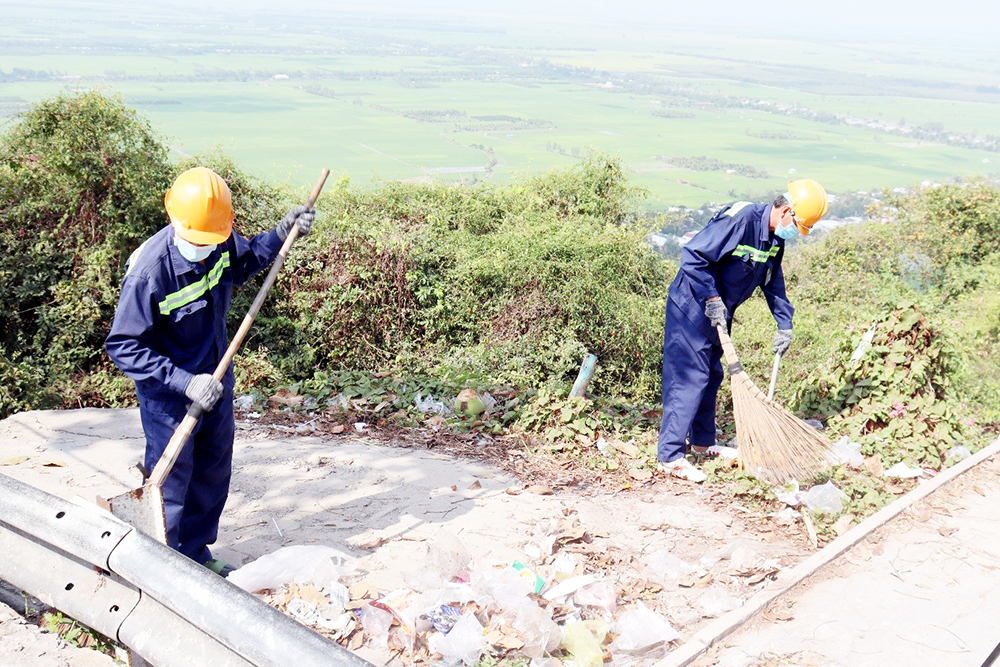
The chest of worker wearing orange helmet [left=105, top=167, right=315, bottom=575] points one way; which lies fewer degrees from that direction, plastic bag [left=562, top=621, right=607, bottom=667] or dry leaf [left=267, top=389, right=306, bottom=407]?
the plastic bag

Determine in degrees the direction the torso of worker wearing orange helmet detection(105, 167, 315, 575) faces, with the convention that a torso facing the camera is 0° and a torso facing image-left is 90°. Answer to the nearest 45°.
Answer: approximately 315°

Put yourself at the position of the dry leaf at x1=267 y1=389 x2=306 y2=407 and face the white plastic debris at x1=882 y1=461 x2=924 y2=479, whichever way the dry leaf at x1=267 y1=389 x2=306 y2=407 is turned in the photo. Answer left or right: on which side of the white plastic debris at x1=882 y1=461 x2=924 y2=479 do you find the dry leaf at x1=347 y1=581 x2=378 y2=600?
right

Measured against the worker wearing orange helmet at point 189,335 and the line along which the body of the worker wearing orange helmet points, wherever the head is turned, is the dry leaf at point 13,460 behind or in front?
behind

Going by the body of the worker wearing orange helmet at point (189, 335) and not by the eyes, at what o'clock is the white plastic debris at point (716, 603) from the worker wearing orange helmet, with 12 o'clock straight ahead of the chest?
The white plastic debris is roughly at 11 o'clock from the worker wearing orange helmet.

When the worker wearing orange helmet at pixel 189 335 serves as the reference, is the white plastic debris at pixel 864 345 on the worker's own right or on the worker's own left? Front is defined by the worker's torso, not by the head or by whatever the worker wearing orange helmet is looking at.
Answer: on the worker's own left

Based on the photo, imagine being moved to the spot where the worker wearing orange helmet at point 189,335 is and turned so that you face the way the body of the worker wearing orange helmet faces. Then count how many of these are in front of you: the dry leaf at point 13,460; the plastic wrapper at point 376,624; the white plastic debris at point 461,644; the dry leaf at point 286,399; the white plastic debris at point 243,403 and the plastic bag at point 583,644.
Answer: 3

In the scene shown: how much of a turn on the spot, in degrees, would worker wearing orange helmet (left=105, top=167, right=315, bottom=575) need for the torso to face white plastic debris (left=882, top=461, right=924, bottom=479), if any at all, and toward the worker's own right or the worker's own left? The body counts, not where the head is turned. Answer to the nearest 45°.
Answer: approximately 45° to the worker's own left

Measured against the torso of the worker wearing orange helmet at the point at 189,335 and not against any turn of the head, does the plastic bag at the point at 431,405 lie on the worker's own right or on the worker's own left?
on the worker's own left

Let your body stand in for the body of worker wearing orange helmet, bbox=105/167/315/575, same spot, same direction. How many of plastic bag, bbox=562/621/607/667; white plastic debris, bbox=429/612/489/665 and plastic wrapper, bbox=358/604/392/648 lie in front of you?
3

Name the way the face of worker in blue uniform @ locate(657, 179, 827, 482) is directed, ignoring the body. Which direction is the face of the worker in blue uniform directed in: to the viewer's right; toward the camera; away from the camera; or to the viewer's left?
to the viewer's right

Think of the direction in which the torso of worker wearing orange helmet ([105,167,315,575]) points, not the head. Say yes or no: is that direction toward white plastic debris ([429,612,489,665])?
yes
